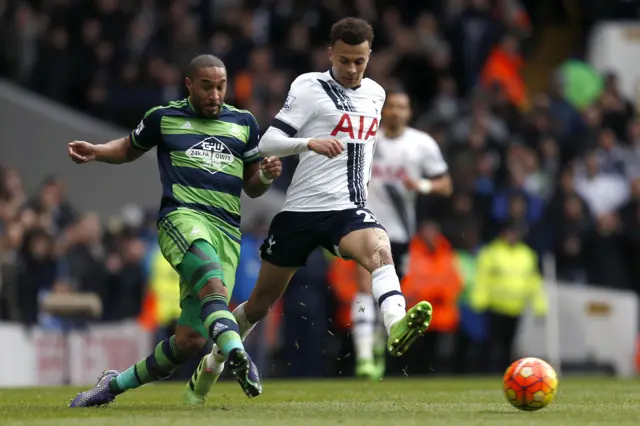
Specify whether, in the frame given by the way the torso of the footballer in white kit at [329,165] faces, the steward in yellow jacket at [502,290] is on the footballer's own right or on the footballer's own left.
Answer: on the footballer's own left

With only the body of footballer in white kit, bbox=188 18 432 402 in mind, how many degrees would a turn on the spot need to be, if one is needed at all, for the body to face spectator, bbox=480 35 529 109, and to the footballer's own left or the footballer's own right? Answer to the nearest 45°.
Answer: approximately 135° to the footballer's own left

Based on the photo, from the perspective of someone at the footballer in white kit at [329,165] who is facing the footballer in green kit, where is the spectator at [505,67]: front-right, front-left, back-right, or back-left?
back-right

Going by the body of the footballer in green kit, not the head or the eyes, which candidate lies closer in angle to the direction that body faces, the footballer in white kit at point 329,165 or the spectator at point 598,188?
the footballer in white kit

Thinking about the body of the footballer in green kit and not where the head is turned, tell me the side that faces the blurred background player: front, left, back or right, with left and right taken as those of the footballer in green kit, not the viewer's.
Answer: back

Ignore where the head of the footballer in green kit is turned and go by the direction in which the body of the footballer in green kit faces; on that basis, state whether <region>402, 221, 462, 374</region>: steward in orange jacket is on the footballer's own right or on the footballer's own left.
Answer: on the footballer's own left

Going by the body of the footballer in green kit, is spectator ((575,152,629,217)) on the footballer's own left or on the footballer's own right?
on the footballer's own left
